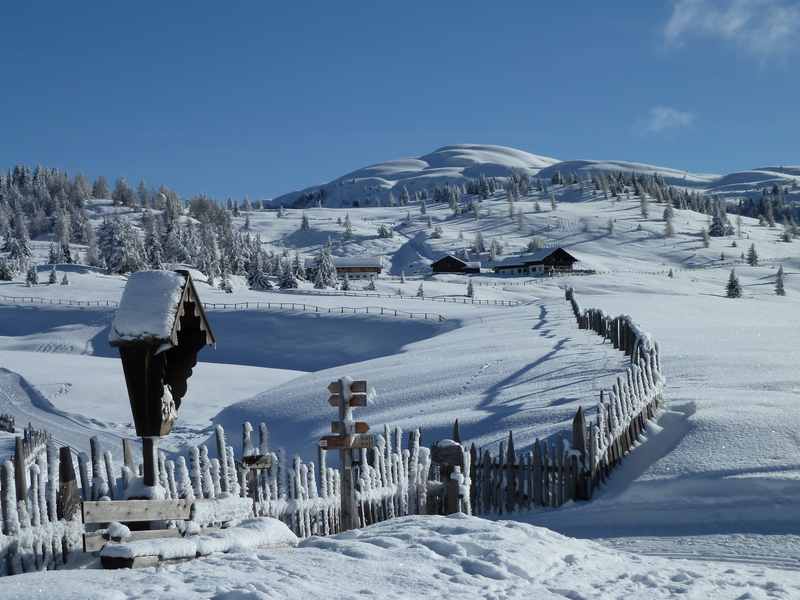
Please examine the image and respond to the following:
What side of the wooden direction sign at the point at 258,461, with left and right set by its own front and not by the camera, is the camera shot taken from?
front

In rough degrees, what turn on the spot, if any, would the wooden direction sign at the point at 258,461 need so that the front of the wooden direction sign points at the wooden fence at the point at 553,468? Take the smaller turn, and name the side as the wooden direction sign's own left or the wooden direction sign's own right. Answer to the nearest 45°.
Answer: approximately 135° to the wooden direction sign's own left

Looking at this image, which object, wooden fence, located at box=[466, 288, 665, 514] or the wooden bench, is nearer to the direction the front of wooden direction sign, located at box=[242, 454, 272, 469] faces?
the wooden bench

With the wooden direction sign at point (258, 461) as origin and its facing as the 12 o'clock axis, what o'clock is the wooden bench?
The wooden bench is roughly at 1 o'clock from the wooden direction sign.

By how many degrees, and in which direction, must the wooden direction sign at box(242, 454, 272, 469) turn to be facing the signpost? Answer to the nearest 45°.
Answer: approximately 135° to its left

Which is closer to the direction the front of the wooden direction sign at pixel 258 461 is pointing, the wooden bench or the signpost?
the wooden bench

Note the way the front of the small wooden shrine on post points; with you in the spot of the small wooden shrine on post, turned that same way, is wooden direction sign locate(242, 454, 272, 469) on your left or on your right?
on your left
